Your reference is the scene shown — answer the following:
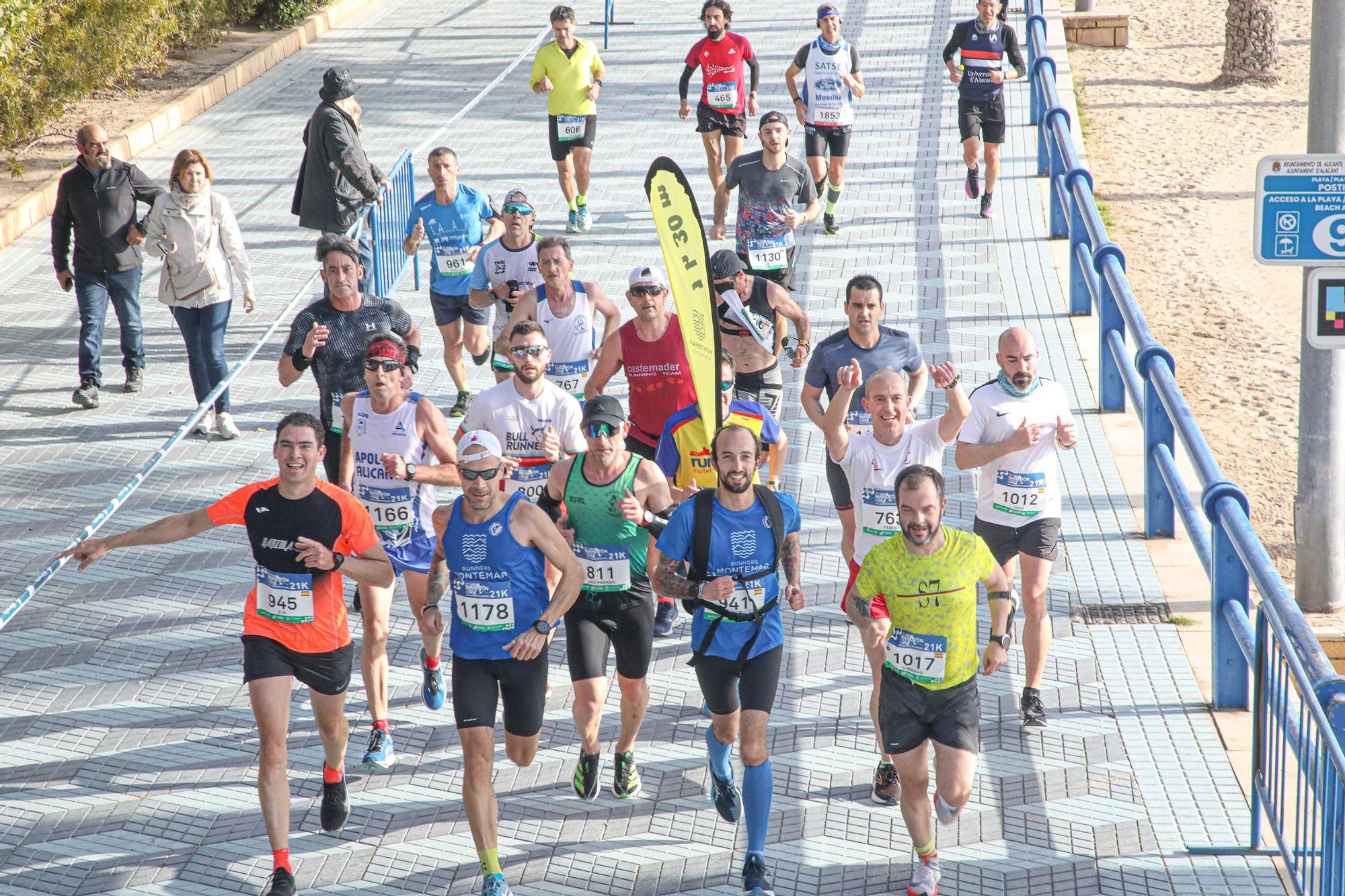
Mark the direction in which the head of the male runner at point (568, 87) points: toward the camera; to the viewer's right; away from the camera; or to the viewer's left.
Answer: toward the camera

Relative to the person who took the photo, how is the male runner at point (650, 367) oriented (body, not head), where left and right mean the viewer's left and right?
facing the viewer

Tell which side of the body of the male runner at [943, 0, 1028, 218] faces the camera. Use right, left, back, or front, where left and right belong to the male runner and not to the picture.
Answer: front

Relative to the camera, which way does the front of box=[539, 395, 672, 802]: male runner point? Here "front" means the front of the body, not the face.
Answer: toward the camera

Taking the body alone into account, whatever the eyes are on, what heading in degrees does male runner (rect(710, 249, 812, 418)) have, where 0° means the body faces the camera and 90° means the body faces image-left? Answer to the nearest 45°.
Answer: approximately 45°

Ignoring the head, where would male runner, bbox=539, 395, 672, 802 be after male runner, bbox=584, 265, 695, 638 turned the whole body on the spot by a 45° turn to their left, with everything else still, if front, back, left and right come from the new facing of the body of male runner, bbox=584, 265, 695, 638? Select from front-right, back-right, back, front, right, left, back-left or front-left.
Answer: front-right

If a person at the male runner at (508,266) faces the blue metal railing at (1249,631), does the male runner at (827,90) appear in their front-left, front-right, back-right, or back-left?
back-left

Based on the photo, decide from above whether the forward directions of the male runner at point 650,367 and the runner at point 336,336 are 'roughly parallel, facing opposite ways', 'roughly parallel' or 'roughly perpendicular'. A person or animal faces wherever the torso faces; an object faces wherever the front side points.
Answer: roughly parallel

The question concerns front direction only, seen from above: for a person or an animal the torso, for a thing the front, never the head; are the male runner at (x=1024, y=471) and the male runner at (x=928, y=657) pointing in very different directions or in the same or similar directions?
same or similar directions

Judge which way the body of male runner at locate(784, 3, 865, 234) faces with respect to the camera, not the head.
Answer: toward the camera

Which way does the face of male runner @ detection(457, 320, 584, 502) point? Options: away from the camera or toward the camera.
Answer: toward the camera

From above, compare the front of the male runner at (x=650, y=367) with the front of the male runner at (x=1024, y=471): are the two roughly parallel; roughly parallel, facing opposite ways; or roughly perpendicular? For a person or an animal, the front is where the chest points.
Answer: roughly parallel
